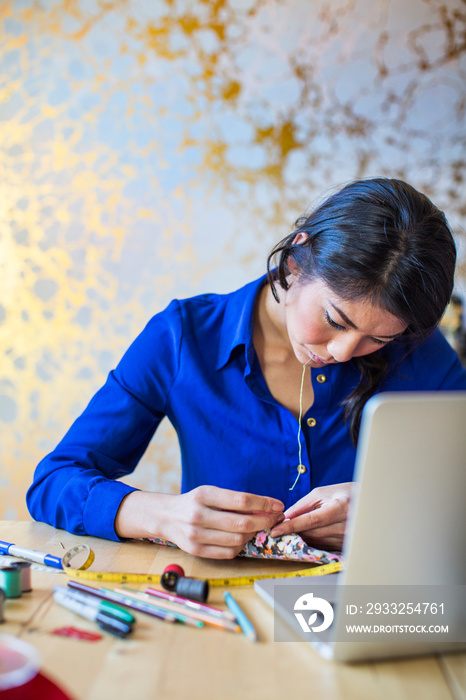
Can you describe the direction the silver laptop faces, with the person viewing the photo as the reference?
facing away from the viewer and to the left of the viewer

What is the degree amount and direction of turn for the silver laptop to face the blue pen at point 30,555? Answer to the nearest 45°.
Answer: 0° — it already faces it

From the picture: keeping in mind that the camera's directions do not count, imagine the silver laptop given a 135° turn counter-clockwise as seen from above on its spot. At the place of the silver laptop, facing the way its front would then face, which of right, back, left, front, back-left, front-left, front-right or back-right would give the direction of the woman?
back
